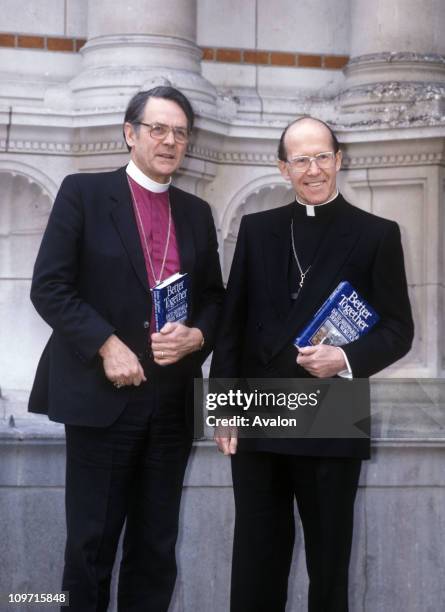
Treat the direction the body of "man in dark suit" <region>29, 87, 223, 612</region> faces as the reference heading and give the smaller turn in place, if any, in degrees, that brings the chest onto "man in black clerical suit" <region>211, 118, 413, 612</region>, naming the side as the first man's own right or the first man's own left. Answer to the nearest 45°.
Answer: approximately 45° to the first man's own left

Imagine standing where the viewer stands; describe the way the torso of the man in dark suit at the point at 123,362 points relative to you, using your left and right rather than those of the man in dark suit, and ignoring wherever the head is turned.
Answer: facing the viewer and to the right of the viewer
